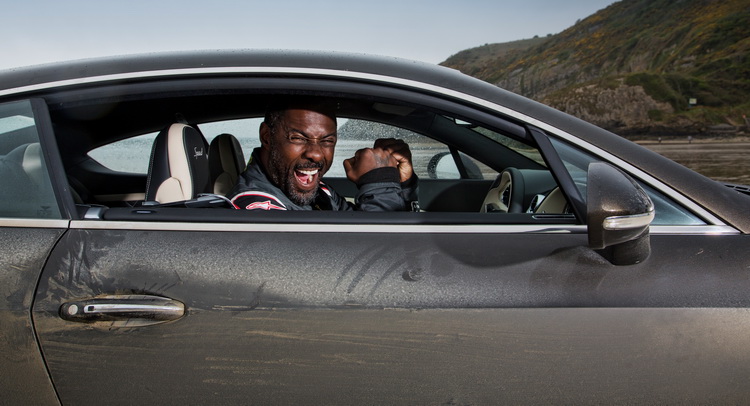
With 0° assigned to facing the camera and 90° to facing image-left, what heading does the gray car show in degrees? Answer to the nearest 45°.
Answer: approximately 270°
